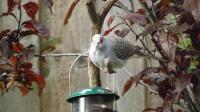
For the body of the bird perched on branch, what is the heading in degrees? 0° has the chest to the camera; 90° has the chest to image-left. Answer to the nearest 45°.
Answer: approximately 45°

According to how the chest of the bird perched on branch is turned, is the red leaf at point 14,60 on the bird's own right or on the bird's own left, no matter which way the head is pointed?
on the bird's own right
